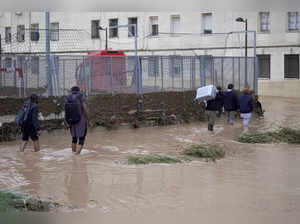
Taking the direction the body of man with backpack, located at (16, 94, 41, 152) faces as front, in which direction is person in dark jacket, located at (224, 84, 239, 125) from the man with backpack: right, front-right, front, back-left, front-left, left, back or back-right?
front

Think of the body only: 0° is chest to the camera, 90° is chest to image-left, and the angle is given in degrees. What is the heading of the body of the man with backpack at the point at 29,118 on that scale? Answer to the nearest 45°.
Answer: approximately 225°

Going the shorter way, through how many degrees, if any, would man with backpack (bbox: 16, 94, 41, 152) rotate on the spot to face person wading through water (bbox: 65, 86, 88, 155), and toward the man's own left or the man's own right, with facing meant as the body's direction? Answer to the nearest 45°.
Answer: approximately 90° to the man's own right

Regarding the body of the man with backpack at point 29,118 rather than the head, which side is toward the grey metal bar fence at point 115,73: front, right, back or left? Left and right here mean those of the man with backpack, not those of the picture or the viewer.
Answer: front

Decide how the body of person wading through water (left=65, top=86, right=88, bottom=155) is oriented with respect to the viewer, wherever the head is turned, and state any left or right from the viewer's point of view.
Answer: facing away from the viewer and to the right of the viewer

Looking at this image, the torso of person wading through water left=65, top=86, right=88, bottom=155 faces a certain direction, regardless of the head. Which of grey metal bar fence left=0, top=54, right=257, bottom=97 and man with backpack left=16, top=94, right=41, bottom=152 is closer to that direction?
the grey metal bar fence
